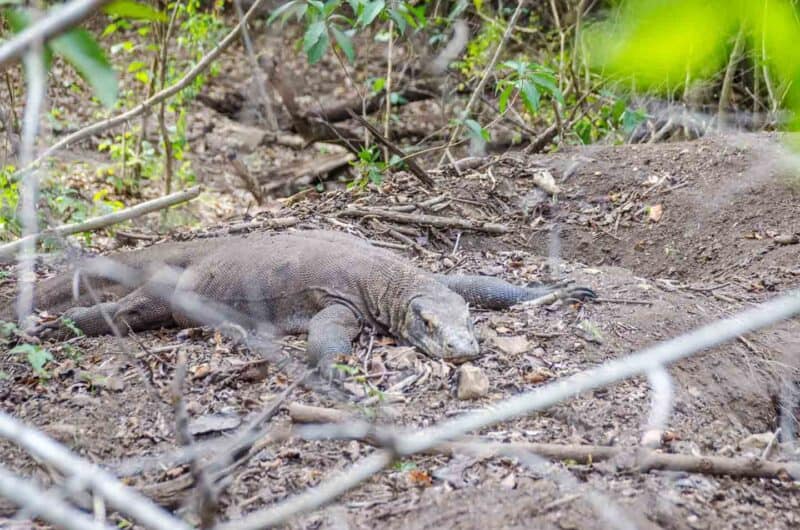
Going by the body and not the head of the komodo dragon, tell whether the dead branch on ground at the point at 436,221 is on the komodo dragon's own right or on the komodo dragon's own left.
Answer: on the komodo dragon's own left

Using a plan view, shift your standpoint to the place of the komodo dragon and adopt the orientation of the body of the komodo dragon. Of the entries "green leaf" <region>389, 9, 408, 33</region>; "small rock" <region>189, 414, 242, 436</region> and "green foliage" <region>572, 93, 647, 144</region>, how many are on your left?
2

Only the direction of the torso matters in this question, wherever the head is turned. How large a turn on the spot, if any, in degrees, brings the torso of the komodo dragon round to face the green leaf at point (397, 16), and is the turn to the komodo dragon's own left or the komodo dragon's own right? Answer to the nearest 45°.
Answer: approximately 90° to the komodo dragon's own left

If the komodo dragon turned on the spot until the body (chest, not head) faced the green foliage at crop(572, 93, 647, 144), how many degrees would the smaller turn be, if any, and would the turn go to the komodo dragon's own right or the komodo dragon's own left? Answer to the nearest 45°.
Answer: approximately 90° to the komodo dragon's own left

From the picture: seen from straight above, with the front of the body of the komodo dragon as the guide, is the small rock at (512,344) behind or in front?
in front

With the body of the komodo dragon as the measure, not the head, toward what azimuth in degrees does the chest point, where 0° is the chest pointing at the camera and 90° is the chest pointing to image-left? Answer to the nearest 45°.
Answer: approximately 315°

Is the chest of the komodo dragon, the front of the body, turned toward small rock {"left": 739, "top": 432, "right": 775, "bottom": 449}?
yes
